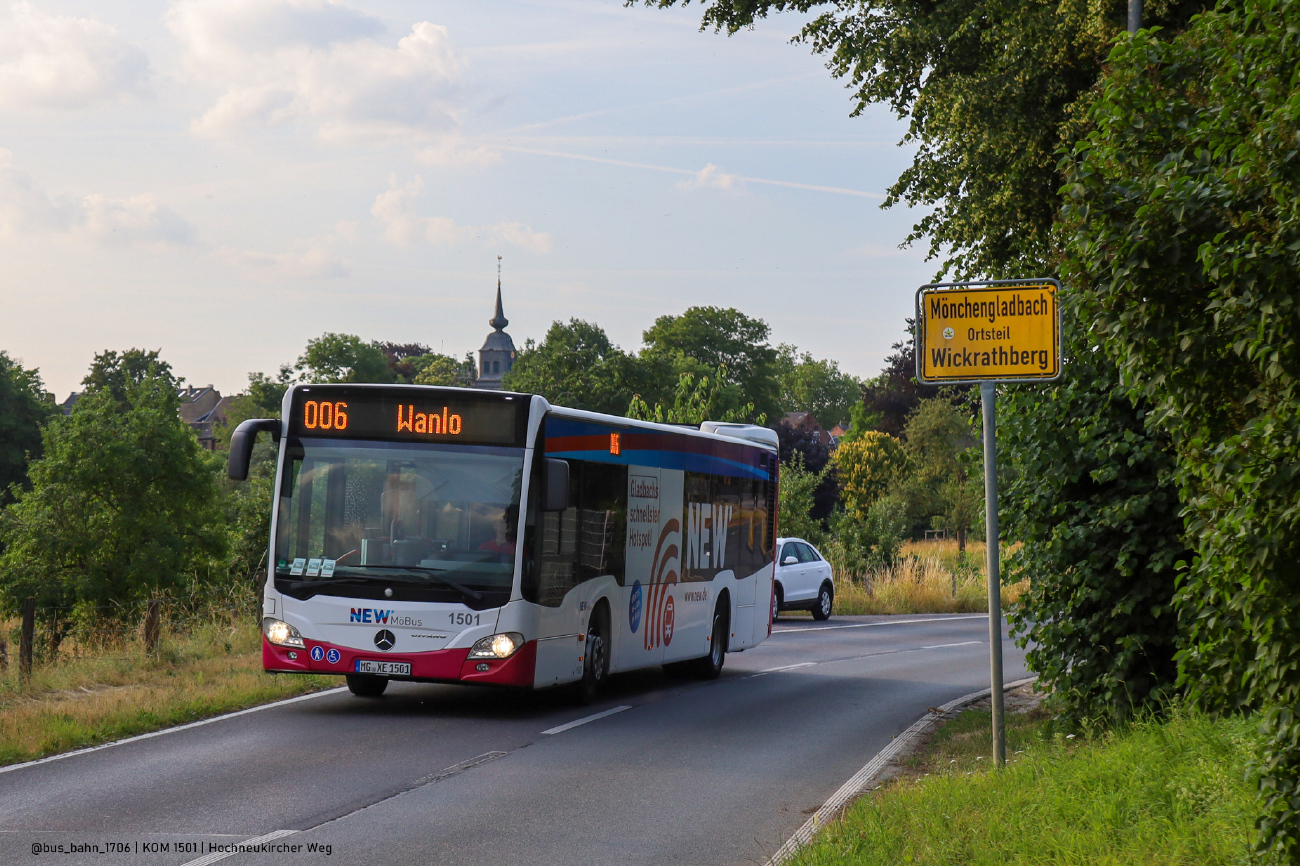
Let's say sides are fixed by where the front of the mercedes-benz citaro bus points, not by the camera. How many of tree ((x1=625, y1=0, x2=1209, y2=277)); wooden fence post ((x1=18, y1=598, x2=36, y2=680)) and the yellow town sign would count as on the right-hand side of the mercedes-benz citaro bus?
1

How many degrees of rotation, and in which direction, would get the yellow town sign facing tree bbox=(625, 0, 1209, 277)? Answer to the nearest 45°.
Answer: approximately 180°

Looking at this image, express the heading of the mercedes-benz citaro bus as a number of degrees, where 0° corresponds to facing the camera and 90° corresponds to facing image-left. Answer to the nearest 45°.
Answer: approximately 45°

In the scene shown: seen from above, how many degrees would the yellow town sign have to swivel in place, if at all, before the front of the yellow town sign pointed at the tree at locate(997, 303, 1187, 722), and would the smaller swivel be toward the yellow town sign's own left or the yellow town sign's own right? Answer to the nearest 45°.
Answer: approximately 135° to the yellow town sign's own left

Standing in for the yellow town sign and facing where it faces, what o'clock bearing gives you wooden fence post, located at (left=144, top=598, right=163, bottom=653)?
The wooden fence post is roughly at 4 o'clock from the yellow town sign.

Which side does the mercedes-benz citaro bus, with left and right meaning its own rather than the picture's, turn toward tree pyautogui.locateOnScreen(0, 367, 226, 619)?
right
